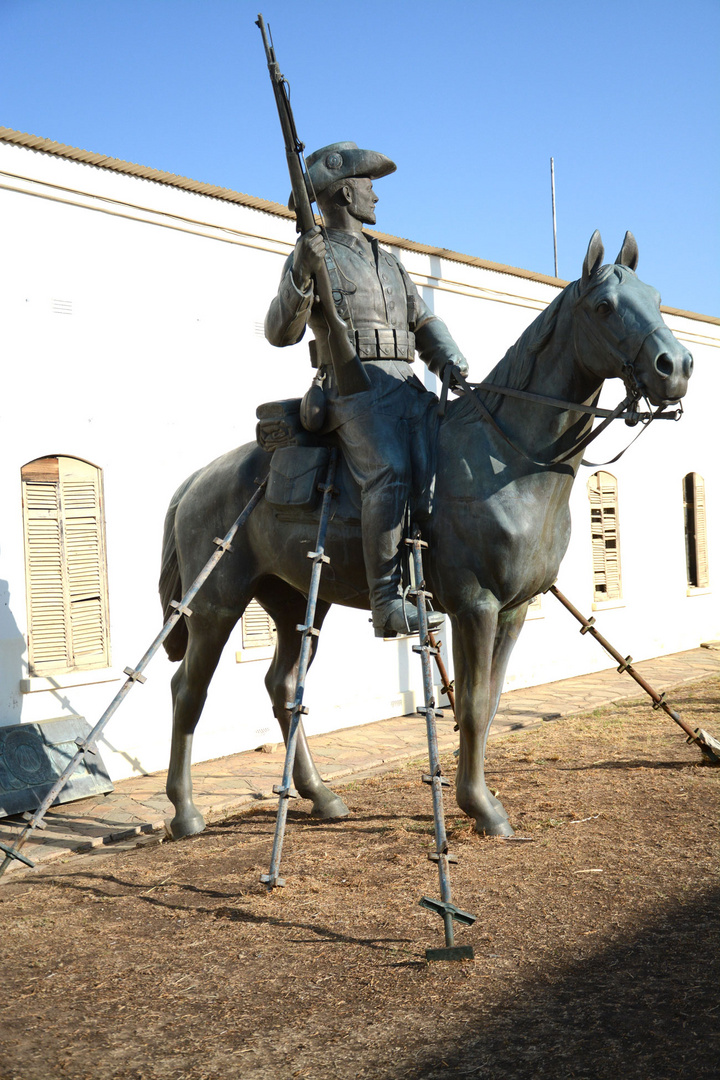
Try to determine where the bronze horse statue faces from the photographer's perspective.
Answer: facing the viewer and to the right of the viewer

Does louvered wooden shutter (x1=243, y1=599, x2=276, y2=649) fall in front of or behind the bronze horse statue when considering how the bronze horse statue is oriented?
behind

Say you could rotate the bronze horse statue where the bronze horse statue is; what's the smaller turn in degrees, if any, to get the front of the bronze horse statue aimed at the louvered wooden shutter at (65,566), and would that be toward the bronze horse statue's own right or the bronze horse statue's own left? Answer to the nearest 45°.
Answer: approximately 180°
